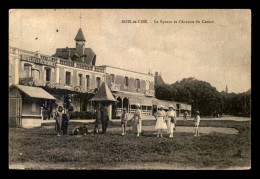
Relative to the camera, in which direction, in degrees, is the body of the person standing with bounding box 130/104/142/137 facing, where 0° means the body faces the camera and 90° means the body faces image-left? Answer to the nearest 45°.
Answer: approximately 45°

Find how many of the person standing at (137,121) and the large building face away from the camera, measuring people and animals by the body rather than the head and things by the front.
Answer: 0
